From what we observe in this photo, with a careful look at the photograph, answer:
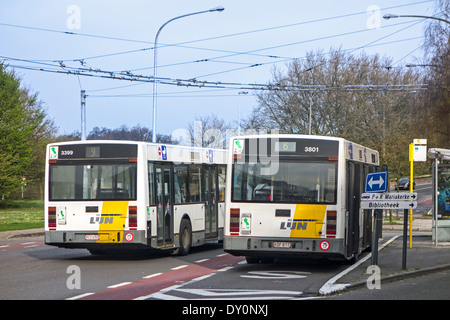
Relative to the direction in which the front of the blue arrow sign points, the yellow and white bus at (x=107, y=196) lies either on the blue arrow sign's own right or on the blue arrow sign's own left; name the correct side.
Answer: on the blue arrow sign's own right

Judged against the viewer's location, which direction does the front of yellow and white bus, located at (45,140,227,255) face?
facing away from the viewer and to the right of the viewer

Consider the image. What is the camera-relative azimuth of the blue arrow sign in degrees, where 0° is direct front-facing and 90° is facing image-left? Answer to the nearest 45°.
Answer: approximately 0°

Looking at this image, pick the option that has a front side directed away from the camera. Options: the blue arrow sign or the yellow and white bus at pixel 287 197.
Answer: the yellow and white bus

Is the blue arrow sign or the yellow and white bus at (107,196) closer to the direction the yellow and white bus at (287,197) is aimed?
the yellow and white bus

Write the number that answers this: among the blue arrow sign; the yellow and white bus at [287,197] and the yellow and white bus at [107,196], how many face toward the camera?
1

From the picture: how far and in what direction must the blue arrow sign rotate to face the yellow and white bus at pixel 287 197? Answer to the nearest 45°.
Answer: approximately 90° to its right

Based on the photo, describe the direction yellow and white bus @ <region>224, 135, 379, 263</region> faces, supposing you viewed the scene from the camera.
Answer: facing away from the viewer

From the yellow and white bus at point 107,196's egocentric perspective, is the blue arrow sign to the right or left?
on its right

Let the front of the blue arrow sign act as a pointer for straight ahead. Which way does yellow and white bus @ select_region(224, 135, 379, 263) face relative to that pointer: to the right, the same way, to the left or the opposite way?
the opposite way

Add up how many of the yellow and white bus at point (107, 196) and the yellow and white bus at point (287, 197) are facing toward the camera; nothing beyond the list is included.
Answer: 0

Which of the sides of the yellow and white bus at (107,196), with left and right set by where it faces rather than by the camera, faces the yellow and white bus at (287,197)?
right

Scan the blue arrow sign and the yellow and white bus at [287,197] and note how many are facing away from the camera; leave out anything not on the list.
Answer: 1

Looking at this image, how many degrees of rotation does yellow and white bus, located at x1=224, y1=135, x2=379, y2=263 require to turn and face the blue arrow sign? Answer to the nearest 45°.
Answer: approximately 90° to its right
